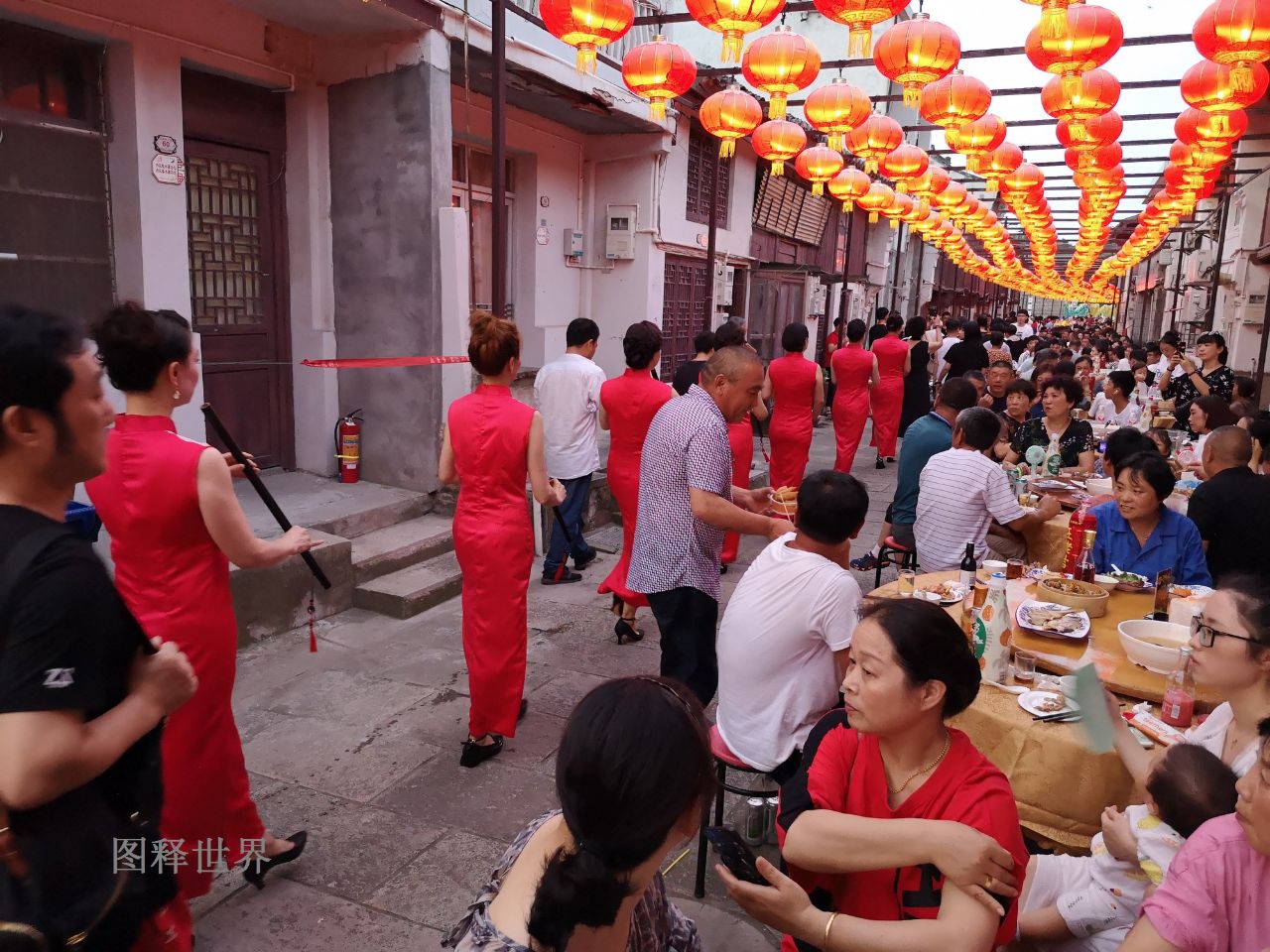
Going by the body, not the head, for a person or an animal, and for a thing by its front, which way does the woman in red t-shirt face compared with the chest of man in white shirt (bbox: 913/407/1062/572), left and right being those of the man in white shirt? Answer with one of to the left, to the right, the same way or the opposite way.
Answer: the opposite way

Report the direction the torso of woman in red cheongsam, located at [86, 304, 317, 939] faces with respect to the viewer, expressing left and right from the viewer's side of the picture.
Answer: facing away from the viewer and to the right of the viewer

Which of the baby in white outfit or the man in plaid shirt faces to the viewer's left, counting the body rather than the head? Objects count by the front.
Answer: the baby in white outfit

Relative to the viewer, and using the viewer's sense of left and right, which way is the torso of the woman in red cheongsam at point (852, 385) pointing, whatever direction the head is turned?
facing away from the viewer

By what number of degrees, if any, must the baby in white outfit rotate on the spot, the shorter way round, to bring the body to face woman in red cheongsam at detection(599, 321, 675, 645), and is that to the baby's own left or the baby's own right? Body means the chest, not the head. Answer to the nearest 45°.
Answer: approximately 45° to the baby's own right

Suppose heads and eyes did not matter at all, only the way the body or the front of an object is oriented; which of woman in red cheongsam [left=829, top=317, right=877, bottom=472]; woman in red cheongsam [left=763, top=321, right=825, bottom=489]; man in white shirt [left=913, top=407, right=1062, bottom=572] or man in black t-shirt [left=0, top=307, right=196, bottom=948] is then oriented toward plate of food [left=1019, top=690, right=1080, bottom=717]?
the man in black t-shirt

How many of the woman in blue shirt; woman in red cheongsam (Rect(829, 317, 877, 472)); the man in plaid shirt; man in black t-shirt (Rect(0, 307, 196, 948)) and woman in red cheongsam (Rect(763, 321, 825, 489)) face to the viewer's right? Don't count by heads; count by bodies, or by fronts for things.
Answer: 2

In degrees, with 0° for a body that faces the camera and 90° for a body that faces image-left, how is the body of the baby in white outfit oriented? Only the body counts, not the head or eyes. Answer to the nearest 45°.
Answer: approximately 90°

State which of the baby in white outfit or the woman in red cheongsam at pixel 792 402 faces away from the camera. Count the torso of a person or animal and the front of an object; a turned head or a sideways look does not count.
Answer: the woman in red cheongsam

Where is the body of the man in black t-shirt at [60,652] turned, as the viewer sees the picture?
to the viewer's right

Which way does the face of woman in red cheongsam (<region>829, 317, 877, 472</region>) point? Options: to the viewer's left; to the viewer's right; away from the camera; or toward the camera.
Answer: away from the camera

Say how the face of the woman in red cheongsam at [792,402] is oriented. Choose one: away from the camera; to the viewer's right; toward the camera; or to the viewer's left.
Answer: away from the camera
